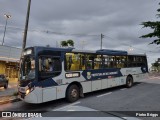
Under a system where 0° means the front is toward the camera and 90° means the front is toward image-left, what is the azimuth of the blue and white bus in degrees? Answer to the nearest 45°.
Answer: approximately 45°

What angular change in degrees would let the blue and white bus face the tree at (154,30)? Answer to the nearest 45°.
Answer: approximately 135° to its left
